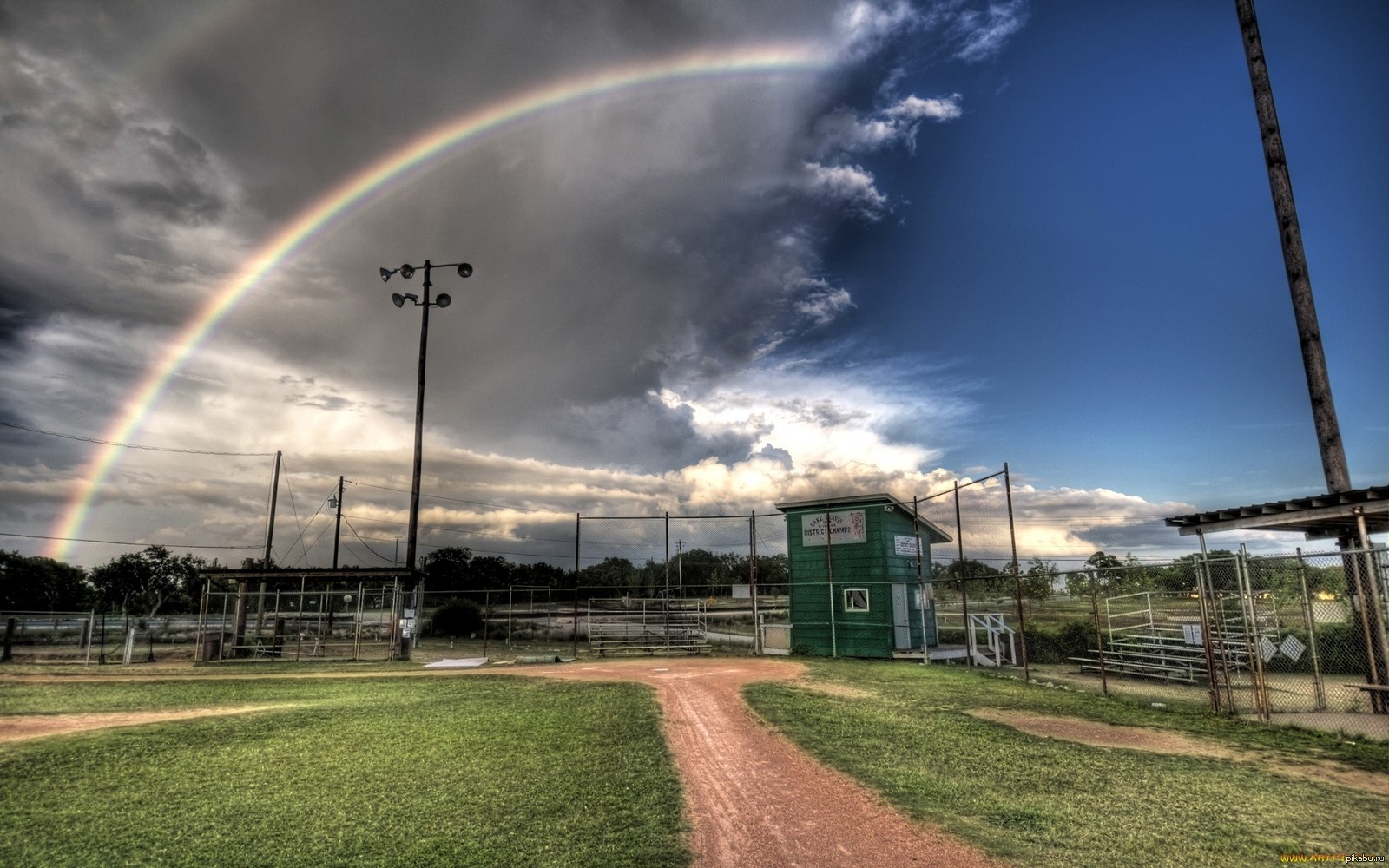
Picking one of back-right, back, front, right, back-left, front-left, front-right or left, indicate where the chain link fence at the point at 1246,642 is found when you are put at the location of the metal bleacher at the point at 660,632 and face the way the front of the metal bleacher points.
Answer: front-left

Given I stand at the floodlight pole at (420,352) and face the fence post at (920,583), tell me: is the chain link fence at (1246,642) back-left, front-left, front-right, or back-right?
front-right

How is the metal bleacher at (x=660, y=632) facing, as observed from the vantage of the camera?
facing the viewer

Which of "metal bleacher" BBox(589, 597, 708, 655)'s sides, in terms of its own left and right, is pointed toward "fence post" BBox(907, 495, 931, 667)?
left

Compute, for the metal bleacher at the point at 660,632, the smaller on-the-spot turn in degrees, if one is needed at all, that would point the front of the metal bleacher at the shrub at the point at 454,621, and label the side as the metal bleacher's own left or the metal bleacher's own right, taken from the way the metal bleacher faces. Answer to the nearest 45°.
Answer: approximately 135° to the metal bleacher's own right

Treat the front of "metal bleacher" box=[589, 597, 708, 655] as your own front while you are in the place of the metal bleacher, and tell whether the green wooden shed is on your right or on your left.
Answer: on your left

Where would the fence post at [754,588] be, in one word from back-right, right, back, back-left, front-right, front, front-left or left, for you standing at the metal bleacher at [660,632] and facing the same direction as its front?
front-left
